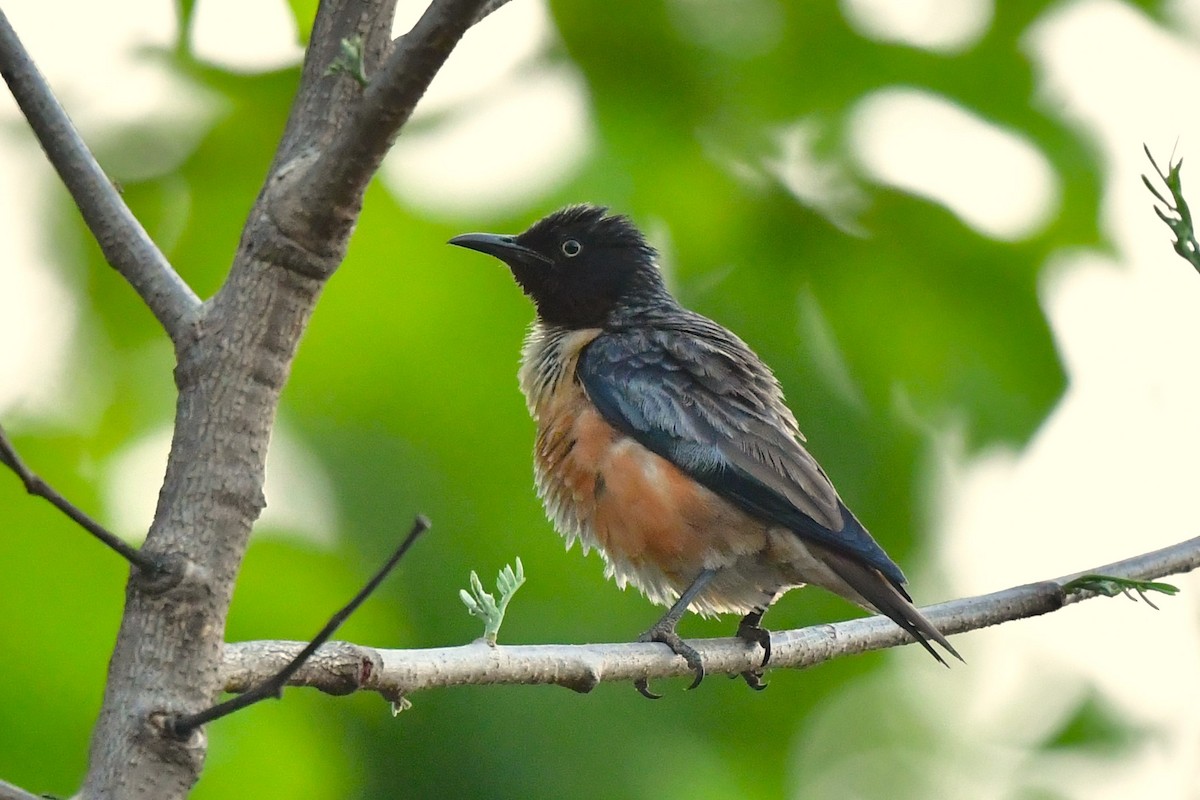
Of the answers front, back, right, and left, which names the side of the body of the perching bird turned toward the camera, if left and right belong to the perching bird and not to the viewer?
left
